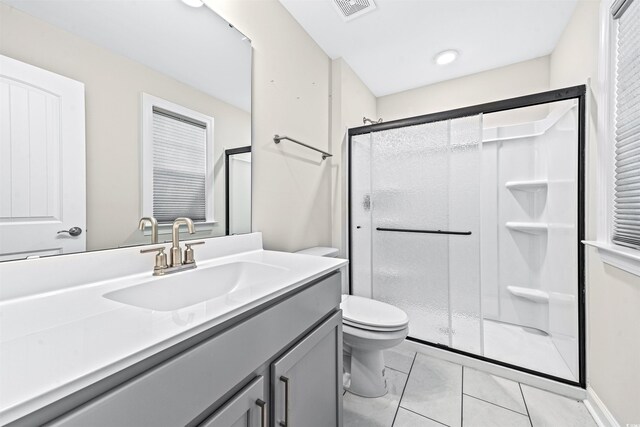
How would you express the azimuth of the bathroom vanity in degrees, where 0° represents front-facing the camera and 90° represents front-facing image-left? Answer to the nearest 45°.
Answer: approximately 315°

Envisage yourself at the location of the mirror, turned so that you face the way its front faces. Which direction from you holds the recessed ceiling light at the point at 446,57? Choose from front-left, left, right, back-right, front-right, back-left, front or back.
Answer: front-left

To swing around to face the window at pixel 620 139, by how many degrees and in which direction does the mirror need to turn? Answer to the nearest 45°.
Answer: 0° — it already faces it

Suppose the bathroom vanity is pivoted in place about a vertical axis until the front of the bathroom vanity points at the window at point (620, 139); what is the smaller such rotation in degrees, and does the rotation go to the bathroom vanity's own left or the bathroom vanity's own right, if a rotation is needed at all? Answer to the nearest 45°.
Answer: approximately 45° to the bathroom vanity's own left

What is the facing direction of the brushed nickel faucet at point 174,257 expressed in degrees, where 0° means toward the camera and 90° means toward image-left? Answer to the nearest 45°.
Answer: approximately 315°

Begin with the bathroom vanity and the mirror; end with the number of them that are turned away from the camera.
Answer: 0

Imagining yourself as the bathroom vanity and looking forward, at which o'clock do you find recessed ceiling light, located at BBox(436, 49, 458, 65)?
The recessed ceiling light is roughly at 10 o'clock from the bathroom vanity.

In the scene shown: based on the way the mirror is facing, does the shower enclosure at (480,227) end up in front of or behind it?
in front
